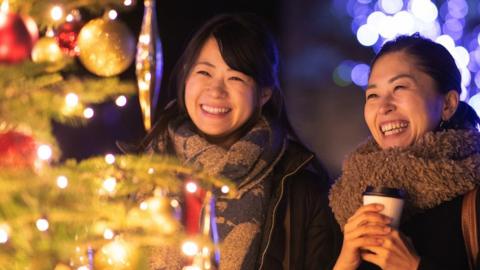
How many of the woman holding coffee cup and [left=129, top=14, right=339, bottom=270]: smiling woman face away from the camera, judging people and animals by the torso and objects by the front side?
0

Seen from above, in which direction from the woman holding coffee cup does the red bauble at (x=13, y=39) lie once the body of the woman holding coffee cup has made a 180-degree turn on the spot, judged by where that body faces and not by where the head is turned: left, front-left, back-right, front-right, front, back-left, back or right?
back

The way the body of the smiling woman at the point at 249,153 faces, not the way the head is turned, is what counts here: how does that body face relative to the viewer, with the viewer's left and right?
facing the viewer and to the left of the viewer

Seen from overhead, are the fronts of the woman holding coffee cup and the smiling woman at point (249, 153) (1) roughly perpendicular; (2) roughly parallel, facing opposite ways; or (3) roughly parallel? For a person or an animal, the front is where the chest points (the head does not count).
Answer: roughly parallel

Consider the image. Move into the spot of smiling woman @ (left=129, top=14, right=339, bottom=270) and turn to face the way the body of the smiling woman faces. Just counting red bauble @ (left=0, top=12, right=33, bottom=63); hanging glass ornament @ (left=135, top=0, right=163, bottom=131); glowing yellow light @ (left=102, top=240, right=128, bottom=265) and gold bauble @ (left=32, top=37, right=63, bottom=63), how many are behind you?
0

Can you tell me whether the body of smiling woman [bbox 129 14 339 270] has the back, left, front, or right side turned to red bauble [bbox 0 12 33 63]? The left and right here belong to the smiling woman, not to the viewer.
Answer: front

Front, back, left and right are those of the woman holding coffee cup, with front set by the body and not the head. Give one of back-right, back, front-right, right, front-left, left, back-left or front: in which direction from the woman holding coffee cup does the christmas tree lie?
front

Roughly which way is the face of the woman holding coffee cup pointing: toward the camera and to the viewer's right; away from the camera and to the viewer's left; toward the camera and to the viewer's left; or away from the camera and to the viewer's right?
toward the camera and to the viewer's left

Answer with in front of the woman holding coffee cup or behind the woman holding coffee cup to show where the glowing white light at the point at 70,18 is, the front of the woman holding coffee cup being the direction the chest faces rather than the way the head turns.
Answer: in front

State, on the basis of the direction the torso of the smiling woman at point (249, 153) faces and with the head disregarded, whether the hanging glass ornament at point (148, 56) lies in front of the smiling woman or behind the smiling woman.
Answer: in front
